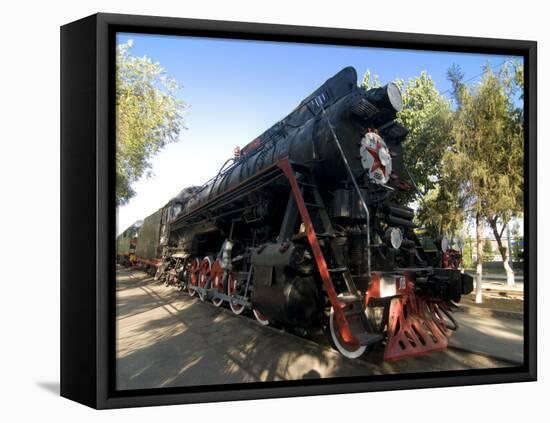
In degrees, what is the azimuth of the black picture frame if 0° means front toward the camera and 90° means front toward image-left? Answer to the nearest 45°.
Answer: approximately 315°
